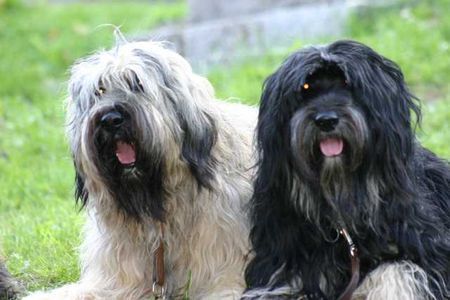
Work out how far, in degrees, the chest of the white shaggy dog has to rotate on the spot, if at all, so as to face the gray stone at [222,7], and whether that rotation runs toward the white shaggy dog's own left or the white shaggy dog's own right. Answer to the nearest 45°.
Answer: approximately 135° to the white shaggy dog's own right

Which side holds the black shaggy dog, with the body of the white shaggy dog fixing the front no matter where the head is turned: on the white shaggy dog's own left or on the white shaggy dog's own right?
on the white shaggy dog's own left

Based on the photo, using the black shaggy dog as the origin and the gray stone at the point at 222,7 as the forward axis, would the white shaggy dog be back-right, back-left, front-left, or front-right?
front-left

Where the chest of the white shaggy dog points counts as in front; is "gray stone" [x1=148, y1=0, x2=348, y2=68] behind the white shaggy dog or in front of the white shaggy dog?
behind

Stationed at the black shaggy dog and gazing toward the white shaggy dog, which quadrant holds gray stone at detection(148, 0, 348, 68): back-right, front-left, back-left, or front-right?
front-right
